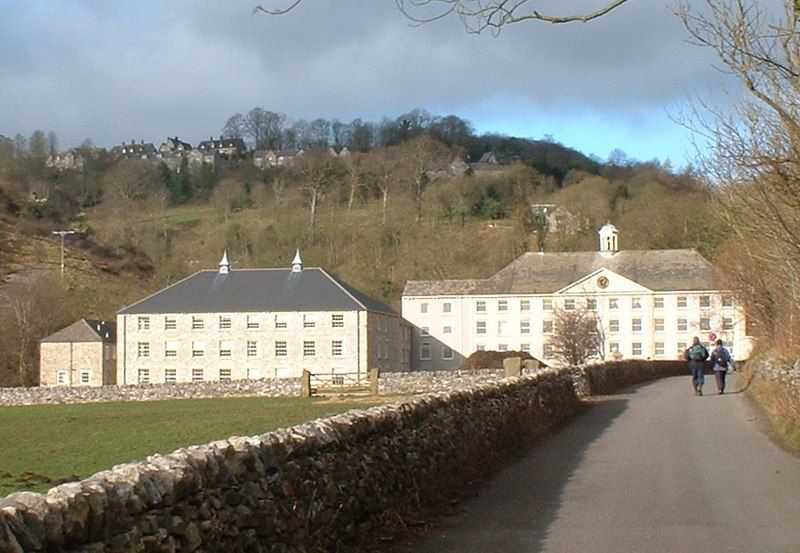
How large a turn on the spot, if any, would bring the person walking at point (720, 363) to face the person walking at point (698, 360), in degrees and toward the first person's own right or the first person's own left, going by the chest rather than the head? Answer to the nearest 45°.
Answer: approximately 90° to the first person's own left

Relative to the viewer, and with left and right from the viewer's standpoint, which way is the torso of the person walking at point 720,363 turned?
facing away from the viewer

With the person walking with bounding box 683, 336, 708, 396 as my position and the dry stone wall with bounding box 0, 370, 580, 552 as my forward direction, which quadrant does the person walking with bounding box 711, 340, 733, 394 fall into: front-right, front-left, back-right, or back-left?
back-left

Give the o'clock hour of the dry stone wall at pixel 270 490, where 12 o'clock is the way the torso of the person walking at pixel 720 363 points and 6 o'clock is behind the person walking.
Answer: The dry stone wall is roughly at 6 o'clock from the person walking.
